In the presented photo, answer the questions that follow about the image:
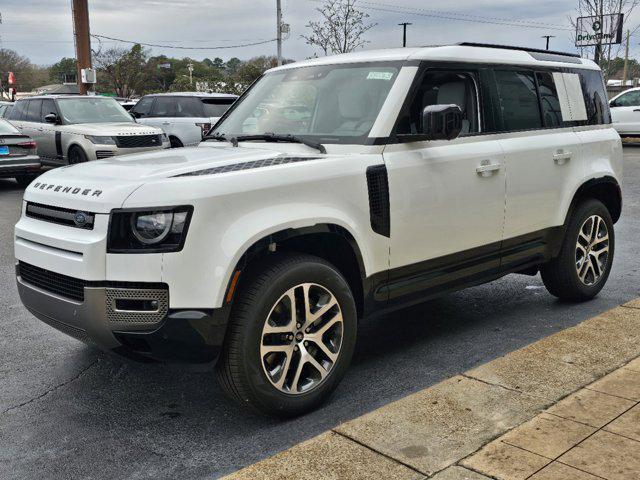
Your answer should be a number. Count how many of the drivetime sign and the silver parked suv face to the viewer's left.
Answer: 0

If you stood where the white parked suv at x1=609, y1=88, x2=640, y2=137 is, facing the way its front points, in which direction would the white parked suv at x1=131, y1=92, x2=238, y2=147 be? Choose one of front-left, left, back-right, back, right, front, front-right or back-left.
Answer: front-left

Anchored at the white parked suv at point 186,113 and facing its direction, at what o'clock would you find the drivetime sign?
The drivetime sign is roughly at 3 o'clock from the white parked suv.

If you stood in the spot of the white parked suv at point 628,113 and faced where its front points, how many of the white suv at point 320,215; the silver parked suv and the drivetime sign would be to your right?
1

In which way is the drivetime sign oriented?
toward the camera

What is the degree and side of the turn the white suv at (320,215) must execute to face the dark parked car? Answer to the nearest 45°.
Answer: approximately 90° to its right

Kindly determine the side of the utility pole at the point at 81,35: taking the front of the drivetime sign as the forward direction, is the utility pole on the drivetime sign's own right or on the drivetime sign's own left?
on the drivetime sign's own right

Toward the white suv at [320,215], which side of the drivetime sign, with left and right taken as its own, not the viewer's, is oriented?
front

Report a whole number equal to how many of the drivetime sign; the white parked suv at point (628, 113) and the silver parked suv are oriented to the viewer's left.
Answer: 1

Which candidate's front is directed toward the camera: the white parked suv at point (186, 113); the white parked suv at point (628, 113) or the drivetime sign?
the drivetime sign

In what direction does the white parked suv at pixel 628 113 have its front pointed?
to the viewer's left

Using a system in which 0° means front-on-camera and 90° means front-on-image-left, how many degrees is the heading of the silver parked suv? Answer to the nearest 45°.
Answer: approximately 315°
